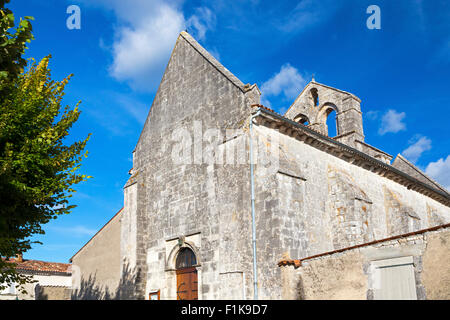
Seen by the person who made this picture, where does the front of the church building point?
facing the viewer and to the left of the viewer

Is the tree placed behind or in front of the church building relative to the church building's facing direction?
in front

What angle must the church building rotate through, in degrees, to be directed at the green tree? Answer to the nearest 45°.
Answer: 0° — it already faces it
